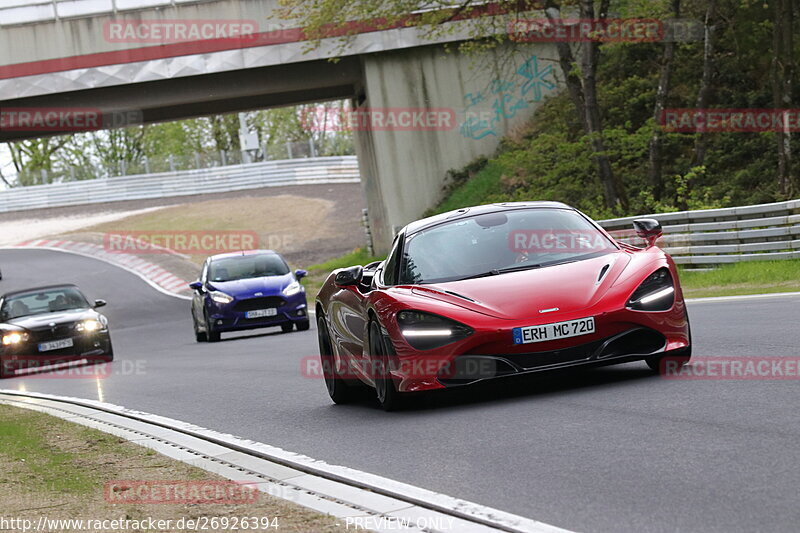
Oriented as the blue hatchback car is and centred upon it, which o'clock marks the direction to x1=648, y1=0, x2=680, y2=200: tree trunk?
The tree trunk is roughly at 8 o'clock from the blue hatchback car.

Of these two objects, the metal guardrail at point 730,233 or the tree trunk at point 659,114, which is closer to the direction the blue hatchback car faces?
the metal guardrail

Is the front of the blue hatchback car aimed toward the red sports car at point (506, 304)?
yes

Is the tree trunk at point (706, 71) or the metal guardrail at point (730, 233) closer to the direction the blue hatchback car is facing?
the metal guardrail

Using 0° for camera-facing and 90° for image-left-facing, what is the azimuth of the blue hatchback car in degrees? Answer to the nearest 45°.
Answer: approximately 0°

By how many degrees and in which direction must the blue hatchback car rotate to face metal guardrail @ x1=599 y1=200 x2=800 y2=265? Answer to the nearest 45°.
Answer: approximately 90° to its left

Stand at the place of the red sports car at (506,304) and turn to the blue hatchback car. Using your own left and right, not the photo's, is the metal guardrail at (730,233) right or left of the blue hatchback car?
right

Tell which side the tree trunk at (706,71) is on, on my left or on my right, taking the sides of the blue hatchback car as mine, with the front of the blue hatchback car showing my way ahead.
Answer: on my left

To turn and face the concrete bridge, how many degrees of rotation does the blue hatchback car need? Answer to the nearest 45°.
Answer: approximately 180°
